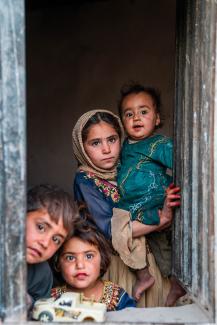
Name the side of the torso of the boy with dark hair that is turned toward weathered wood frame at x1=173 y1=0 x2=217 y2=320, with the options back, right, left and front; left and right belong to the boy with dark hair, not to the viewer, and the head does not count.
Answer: left

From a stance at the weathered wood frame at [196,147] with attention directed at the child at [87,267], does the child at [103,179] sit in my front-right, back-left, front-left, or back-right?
front-right

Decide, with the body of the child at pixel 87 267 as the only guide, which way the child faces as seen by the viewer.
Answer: toward the camera

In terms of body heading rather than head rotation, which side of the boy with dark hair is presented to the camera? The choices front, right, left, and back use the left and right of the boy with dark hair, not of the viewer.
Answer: front

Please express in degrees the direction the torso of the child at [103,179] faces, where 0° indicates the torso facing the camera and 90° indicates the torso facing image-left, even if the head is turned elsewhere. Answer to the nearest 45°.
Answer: approximately 315°

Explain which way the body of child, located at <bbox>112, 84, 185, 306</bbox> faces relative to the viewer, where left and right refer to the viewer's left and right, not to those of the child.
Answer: facing the viewer and to the left of the viewer

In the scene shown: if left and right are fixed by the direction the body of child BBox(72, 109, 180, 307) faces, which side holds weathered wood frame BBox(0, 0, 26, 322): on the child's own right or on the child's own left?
on the child's own right

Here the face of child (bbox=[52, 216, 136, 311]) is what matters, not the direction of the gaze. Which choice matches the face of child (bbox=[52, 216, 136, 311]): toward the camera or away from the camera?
toward the camera

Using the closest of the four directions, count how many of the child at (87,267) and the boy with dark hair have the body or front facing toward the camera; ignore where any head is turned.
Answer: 2
